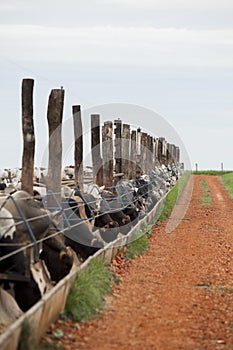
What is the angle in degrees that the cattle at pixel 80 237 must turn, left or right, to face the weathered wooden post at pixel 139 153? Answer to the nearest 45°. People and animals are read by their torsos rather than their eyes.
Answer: approximately 90° to its left

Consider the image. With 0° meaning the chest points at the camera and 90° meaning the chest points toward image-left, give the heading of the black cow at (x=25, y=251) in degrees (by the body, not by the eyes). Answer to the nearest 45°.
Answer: approximately 270°

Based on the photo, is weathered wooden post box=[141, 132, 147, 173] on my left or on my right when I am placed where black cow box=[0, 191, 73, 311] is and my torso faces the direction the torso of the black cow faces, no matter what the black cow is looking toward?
on my left

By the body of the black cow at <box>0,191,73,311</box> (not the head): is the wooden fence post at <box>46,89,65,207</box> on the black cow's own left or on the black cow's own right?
on the black cow's own left

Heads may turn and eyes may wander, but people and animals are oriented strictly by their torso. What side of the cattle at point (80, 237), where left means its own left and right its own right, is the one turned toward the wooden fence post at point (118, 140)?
left

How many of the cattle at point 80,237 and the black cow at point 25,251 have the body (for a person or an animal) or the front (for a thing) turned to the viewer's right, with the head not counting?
2

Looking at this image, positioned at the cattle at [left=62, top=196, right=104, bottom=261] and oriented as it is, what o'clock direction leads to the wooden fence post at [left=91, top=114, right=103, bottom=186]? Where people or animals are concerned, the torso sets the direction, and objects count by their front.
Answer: The wooden fence post is roughly at 9 o'clock from the cattle.

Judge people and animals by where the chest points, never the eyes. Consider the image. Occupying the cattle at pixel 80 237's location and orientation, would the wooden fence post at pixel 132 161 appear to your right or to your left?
on your left

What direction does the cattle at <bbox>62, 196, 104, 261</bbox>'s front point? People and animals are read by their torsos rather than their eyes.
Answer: to the viewer's right

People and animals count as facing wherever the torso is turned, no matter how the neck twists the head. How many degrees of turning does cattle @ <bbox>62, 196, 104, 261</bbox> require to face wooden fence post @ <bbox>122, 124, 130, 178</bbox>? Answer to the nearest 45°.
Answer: approximately 90° to its left
